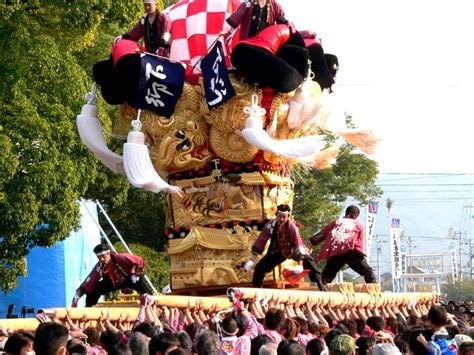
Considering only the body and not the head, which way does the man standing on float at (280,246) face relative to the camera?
toward the camera

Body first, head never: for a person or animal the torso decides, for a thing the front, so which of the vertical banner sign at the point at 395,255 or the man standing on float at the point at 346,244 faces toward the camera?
the vertical banner sign

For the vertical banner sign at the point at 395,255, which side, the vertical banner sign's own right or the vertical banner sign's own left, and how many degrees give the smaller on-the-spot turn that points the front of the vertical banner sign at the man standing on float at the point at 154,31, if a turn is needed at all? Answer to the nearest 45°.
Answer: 0° — it already faces them

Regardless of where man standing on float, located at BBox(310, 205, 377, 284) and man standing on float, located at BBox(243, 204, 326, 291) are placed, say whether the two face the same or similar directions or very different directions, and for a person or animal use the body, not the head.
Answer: very different directions

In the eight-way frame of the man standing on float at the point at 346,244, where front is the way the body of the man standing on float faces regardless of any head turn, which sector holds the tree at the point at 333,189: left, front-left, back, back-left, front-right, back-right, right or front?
front

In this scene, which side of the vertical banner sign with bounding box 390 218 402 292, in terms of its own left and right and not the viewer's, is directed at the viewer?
front

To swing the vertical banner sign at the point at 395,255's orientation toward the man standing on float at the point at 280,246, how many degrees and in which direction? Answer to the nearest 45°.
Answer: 0° — it already faces them

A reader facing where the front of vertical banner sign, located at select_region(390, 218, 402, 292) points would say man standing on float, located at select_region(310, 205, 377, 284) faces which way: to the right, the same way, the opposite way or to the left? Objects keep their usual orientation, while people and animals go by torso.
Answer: the opposite way

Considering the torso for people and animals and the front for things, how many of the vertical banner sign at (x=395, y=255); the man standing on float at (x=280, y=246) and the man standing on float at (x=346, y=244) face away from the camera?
1
